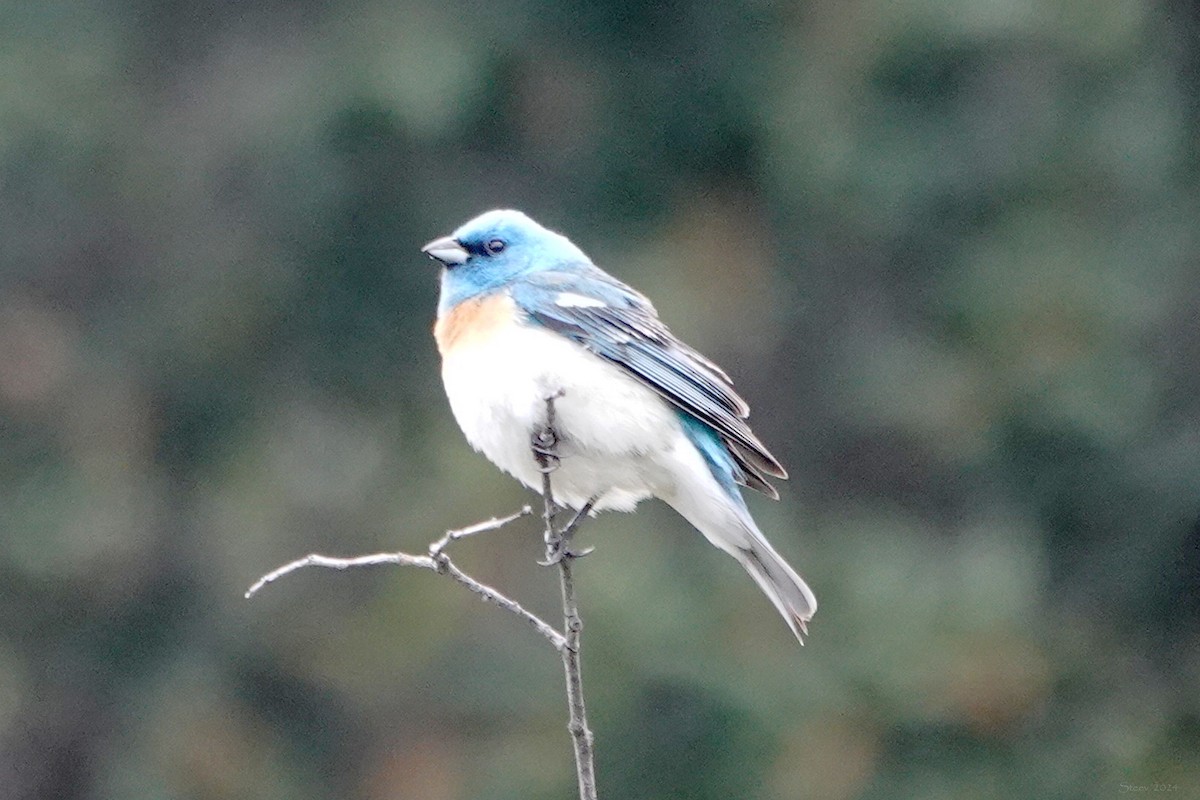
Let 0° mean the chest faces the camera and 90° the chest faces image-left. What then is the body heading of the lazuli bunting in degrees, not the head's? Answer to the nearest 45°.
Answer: approximately 90°
